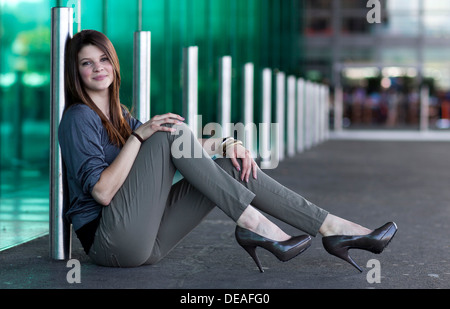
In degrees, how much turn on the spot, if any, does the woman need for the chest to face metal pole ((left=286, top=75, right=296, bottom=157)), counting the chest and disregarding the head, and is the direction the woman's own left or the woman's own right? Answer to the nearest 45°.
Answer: approximately 90° to the woman's own left

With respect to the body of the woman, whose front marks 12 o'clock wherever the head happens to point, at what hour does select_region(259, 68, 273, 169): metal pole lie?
The metal pole is roughly at 9 o'clock from the woman.

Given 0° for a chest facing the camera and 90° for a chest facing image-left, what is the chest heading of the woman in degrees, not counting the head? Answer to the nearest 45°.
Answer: approximately 270°

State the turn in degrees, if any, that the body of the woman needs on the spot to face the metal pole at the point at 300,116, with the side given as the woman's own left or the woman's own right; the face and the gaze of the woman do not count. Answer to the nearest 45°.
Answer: approximately 90° to the woman's own left

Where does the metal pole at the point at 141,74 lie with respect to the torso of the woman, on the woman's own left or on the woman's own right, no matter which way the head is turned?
on the woman's own left

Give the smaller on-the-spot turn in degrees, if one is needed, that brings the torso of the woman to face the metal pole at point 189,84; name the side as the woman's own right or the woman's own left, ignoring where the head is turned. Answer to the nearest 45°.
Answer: approximately 90° to the woman's own left

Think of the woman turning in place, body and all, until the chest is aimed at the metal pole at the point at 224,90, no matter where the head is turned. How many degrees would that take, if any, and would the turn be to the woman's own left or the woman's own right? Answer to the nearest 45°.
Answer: approximately 90° to the woman's own left
